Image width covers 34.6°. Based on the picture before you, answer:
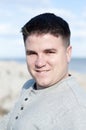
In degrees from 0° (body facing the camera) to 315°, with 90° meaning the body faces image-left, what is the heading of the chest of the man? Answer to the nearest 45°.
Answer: approximately 45°
